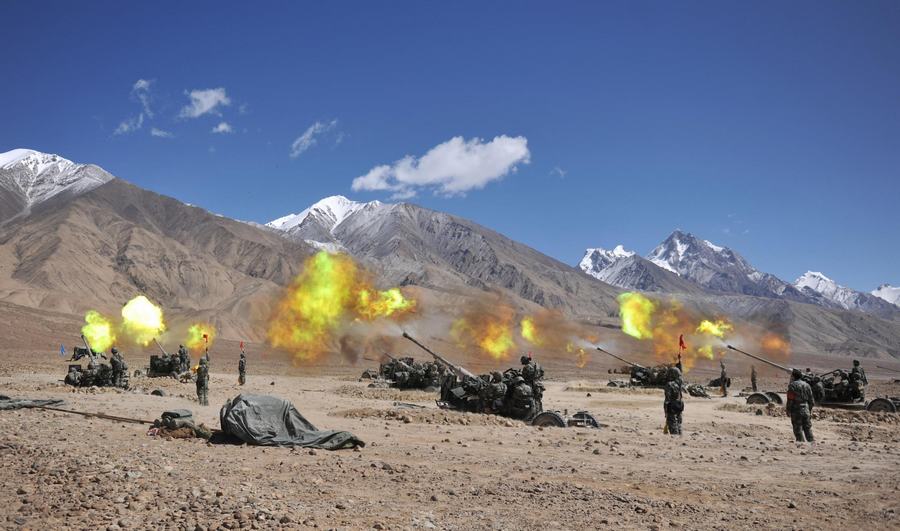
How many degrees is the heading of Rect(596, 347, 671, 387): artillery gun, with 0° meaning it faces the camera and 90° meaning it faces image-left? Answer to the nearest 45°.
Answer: approximately 90°

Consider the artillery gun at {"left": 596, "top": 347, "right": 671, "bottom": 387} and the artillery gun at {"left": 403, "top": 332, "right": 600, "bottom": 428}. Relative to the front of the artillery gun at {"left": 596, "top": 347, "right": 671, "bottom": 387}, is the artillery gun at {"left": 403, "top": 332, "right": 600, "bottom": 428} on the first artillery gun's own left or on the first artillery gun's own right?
on the first artillery gun's own left

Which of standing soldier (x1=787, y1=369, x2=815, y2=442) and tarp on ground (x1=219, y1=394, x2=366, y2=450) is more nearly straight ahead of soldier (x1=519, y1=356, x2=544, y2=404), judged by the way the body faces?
the tarp on ground

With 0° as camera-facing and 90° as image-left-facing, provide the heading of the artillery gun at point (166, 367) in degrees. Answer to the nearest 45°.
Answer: approximately 135°

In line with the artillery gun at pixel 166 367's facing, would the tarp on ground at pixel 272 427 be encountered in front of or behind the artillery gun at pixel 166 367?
behind

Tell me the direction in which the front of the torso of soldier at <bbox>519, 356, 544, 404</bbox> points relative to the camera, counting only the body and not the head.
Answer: to the viewer's left

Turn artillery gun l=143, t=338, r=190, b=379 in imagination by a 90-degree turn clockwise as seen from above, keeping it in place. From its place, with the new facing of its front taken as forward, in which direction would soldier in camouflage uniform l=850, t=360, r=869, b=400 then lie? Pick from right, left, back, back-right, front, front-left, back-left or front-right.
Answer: right

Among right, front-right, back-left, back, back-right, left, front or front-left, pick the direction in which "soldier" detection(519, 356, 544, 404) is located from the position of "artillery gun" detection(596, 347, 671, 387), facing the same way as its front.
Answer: left
